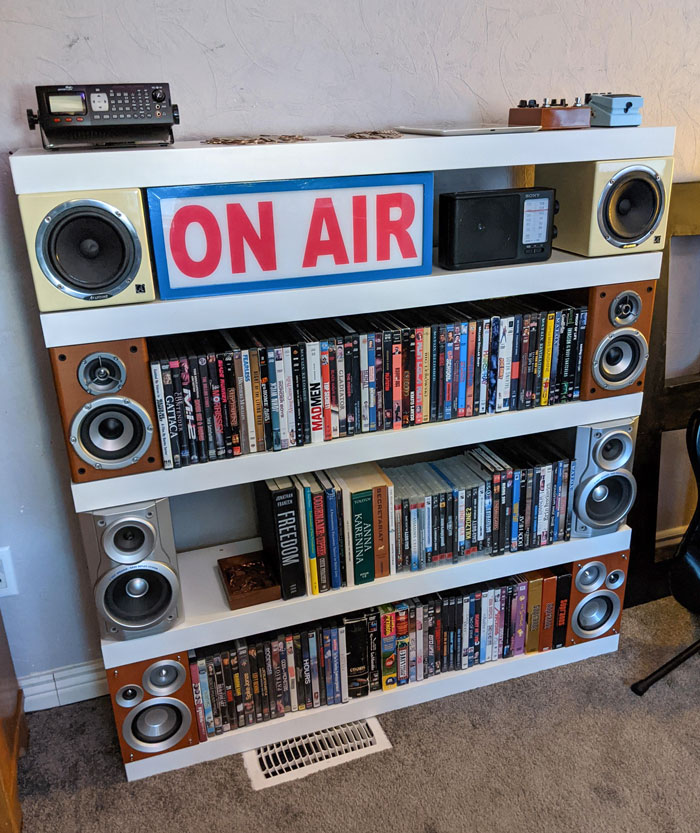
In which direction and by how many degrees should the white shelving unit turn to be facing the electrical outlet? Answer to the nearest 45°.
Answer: approximately 90° to its right

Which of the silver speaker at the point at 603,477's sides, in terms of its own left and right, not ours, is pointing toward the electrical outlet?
right

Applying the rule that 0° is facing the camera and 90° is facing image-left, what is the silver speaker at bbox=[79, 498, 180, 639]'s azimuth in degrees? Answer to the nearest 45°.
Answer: approximately 0°

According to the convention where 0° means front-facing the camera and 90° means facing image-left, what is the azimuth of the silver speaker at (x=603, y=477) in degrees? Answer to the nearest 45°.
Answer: approximately 315°

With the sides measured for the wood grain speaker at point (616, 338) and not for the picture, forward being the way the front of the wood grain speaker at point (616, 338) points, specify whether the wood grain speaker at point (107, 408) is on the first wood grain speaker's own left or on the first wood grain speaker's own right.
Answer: on the first wood grain speaker's own right

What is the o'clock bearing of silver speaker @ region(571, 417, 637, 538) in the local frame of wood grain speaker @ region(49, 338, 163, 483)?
The silver speaker is roughly at 9 o'clock from the wood grain speaker.

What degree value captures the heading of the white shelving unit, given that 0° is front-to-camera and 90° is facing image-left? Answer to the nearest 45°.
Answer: approximately 0°
